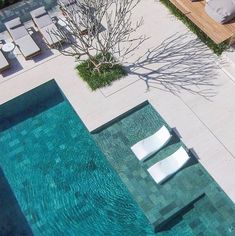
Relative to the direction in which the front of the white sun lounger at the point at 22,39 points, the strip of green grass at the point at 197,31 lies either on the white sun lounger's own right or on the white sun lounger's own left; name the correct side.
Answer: on the white sun lounger's own left

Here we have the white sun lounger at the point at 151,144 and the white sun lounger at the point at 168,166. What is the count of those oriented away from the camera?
0

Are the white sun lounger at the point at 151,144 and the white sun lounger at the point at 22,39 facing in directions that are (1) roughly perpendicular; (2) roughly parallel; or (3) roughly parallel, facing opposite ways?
roughly perpendicular

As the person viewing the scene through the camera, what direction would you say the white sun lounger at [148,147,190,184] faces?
facing the viewer and to the left of the viewer

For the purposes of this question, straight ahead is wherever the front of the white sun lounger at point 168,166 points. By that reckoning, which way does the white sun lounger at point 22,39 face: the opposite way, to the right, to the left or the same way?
to the left

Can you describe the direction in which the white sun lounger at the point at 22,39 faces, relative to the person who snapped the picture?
facing the viewer and to the right of the viewer

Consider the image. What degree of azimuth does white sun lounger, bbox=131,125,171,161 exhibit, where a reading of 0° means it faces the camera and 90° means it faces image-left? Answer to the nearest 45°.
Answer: approximately 45°
